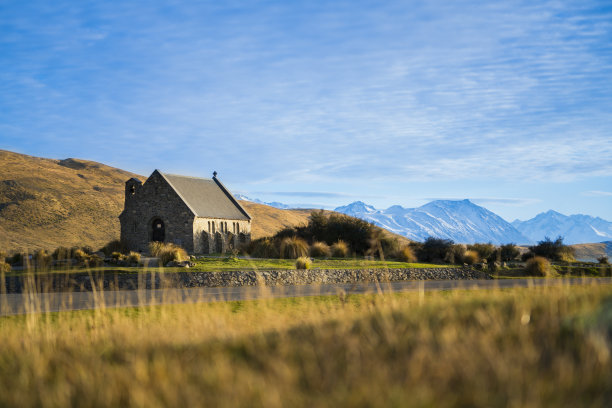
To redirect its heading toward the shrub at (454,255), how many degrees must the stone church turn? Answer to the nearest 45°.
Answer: approximately 135° to its left

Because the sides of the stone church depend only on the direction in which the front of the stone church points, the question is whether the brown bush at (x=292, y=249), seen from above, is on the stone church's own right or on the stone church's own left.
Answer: on the stone church's own left

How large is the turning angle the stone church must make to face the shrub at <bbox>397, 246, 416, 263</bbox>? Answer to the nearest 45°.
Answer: approximately 90° to its left

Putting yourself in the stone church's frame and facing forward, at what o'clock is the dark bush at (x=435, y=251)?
The dark bush is roughly at 8 o'clock from the stone church.

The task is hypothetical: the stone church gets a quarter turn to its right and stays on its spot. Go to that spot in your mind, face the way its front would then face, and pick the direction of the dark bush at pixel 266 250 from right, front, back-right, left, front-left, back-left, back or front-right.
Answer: back

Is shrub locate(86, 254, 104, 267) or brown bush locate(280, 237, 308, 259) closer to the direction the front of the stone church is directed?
the shrub

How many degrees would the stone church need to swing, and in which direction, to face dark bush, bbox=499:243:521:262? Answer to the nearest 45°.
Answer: approximately 135° to its left

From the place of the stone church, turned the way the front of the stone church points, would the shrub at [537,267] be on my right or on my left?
on my left

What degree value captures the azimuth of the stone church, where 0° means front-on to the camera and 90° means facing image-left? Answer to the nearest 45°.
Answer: approximately 45°

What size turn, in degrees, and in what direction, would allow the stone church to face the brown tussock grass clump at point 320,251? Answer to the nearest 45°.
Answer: approximately 90° to its left
